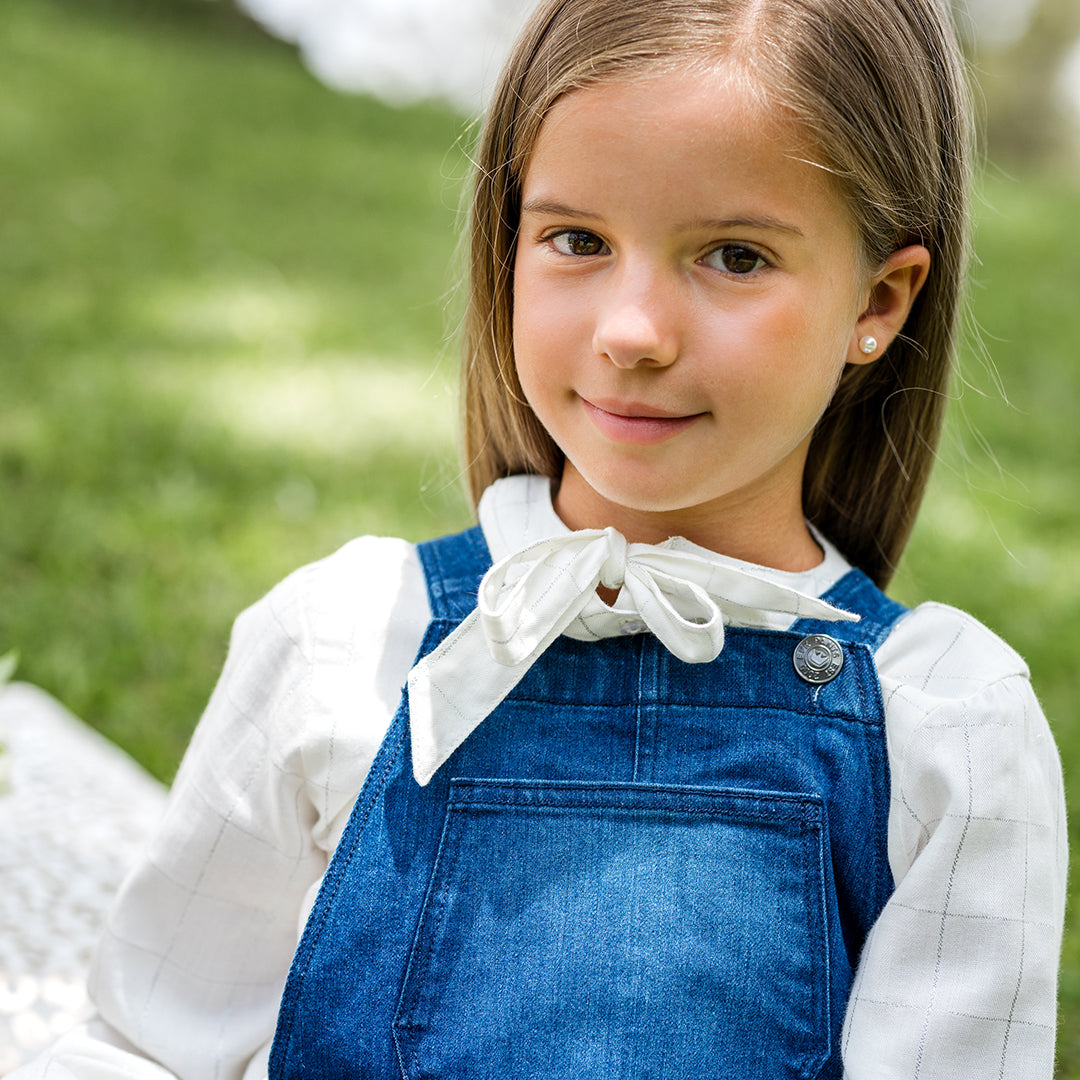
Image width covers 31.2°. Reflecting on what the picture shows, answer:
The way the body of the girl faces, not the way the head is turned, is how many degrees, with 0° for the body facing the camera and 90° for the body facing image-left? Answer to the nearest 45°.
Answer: approximately 0°
